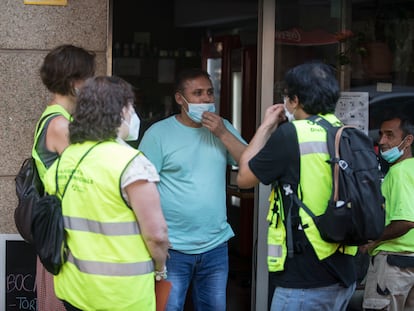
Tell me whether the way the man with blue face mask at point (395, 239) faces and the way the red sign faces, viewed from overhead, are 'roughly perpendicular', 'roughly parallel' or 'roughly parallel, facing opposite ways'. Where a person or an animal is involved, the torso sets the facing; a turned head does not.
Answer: roughly perpendicular

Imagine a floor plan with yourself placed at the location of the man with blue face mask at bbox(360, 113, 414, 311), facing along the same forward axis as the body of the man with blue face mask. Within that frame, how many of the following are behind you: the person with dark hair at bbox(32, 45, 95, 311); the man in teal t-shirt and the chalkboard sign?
0

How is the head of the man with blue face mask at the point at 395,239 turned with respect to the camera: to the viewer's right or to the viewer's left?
to the viewer's left

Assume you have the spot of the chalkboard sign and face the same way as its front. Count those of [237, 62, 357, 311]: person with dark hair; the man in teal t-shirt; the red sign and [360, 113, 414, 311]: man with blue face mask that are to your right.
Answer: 0

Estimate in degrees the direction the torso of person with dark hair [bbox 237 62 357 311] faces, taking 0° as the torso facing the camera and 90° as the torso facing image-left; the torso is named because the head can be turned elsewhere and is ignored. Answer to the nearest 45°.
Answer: approximately 135°

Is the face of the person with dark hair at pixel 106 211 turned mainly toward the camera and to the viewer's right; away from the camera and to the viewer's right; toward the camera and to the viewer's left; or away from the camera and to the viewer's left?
away from the camera and to the viewer's right

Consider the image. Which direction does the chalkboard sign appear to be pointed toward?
toward the camera

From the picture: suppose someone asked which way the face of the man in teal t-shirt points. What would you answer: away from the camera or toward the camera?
toward the camera

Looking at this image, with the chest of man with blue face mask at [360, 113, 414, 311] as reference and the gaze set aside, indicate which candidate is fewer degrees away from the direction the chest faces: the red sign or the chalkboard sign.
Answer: the chalkboard sign

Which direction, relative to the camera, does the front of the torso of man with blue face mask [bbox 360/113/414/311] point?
to the viewer's left

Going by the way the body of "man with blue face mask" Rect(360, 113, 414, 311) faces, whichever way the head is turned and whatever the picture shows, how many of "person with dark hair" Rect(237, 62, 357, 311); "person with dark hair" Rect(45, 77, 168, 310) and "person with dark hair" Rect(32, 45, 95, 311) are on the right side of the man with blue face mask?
0

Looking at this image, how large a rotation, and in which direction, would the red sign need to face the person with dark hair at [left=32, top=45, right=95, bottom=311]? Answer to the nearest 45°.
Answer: approximately 45° to its right

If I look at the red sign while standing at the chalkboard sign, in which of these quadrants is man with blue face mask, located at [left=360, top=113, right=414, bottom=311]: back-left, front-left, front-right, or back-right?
front-right

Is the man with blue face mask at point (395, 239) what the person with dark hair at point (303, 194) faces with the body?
no
